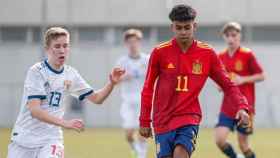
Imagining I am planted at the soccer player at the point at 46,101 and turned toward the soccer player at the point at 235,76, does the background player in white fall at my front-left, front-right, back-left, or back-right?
front-left

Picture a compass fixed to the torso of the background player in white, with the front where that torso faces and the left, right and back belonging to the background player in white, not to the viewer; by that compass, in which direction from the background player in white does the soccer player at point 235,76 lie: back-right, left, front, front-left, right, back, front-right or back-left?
front-left

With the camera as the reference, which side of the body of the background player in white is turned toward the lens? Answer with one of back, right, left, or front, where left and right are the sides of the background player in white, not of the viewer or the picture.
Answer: front

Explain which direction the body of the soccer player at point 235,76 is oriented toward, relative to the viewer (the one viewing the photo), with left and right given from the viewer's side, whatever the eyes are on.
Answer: facing the viewer and to the left of the viewer

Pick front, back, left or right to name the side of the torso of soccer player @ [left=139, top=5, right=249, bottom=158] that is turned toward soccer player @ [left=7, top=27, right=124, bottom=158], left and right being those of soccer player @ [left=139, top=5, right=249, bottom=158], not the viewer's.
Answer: right

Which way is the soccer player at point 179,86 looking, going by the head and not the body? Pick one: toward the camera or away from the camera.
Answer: toward the camera

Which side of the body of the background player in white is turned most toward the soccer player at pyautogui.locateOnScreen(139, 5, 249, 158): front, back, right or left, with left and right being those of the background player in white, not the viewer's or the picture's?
front

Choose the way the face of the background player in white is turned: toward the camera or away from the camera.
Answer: toward the camera

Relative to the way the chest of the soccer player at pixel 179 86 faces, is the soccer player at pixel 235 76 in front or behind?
behind

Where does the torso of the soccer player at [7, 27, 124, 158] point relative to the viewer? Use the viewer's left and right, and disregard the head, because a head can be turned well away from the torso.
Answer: facing the viewer and to the right of the viewer

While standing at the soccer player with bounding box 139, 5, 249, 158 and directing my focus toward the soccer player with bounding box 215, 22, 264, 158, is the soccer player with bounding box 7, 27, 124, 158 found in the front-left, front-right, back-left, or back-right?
back-left

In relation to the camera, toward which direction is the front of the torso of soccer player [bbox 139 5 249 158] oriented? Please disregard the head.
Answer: toward the camera

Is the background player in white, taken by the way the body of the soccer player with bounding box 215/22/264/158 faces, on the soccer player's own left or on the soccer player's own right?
on the soccer player's own right
